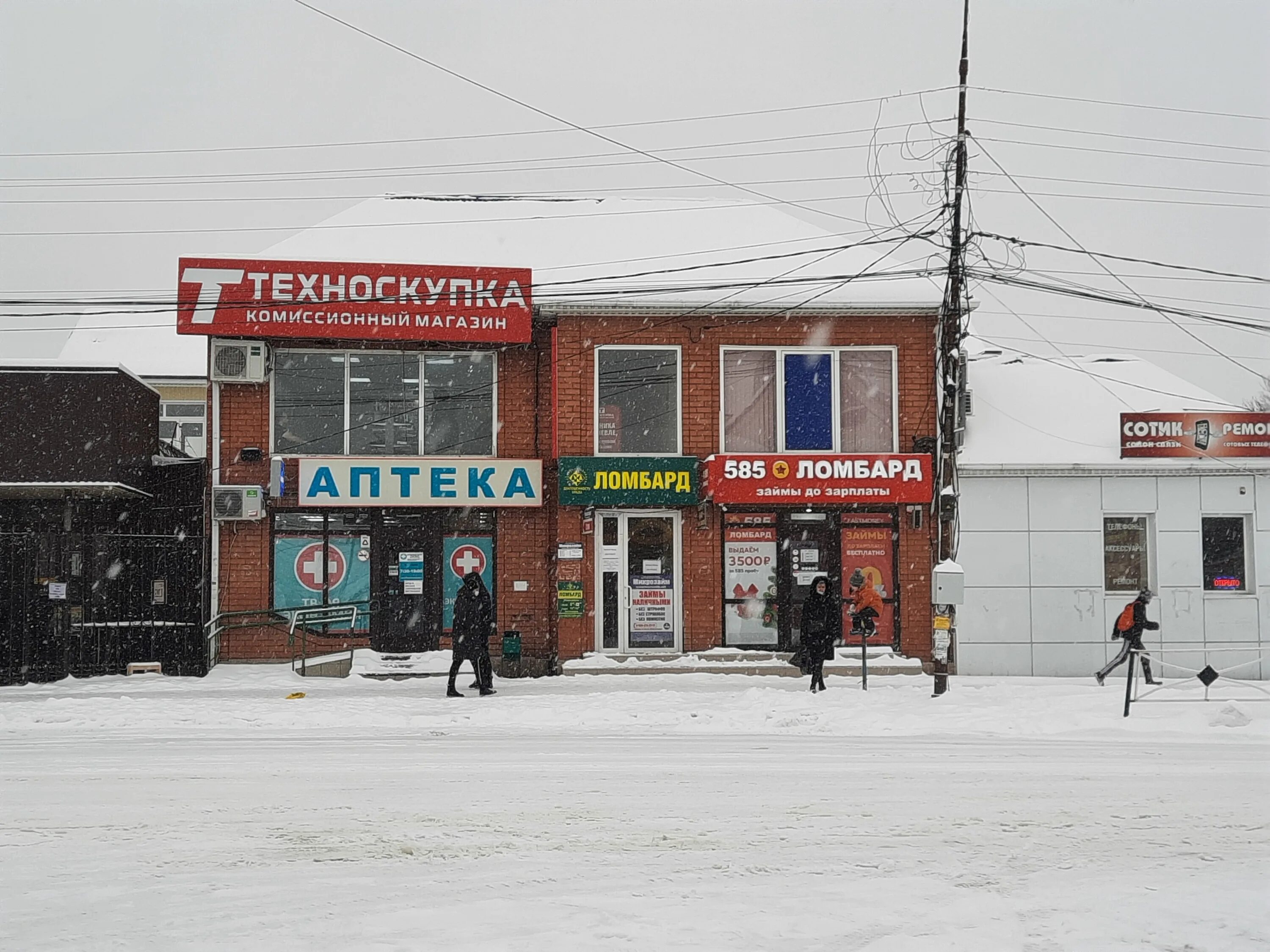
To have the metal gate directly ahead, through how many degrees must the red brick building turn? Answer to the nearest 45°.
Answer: approximately 90° to its right

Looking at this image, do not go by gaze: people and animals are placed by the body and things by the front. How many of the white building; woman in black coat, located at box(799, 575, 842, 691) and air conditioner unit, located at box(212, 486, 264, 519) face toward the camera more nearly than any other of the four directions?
3

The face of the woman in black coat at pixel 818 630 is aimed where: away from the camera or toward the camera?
toward the camera

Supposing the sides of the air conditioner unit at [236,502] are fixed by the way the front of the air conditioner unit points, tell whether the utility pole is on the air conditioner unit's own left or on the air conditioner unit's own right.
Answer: on the air conditioner unit's own left

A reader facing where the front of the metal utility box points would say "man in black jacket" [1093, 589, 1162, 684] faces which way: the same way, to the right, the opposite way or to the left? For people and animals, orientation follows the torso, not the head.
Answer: to the left

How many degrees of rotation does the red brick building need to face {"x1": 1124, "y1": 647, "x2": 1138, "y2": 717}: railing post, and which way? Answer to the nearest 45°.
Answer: approximately 45° to its left

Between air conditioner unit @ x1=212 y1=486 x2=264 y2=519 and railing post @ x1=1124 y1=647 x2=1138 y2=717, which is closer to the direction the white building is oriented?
the railing post

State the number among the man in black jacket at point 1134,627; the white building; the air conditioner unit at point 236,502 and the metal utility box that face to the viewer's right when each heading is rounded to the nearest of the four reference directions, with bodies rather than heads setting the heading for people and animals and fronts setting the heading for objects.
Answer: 1

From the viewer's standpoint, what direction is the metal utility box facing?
toward the camera

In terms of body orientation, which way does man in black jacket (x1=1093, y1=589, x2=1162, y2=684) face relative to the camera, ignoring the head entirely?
to the viewer's right

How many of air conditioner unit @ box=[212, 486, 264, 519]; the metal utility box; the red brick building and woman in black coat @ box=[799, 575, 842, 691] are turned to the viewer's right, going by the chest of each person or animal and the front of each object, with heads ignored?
0

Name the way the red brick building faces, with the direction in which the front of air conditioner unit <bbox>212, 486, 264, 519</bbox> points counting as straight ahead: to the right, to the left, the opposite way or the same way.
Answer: the same way

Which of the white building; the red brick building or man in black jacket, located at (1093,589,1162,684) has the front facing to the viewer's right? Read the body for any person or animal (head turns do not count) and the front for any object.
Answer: the man in black jacket

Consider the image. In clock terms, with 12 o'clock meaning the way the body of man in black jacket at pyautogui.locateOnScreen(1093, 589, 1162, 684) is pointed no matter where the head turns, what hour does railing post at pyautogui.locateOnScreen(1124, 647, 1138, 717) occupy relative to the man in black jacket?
The railing post is roughly at 3 o'clock from the man in black jacket.

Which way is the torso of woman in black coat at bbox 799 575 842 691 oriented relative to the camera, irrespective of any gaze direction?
toward the camera

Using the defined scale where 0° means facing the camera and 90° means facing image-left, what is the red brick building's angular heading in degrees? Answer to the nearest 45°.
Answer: approximately 0°

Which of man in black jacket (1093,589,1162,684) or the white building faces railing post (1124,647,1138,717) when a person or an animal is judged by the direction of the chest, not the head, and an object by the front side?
the white building

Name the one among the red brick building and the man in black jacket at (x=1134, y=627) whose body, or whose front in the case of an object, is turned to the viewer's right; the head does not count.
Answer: the man in black jacket
